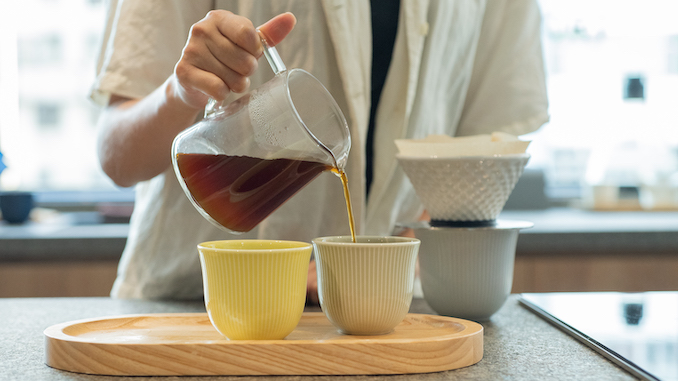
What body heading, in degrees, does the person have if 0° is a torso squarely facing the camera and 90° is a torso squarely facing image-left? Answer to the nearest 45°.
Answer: approximately 0°
